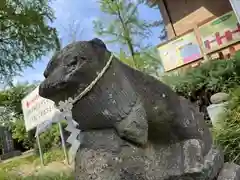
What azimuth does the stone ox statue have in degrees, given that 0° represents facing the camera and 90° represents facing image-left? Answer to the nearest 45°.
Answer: approximately 90°

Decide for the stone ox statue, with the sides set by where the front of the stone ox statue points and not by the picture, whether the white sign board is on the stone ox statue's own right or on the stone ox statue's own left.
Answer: on the stone ox statue's own right

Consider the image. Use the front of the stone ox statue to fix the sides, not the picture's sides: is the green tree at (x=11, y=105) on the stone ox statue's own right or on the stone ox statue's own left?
on the stone ox statue's own right

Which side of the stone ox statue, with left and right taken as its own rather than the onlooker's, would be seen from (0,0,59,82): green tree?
right
